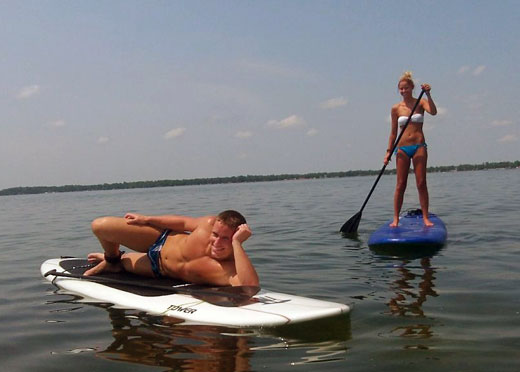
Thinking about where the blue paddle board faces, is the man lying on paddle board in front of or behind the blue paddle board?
in front

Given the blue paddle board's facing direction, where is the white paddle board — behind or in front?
in front
